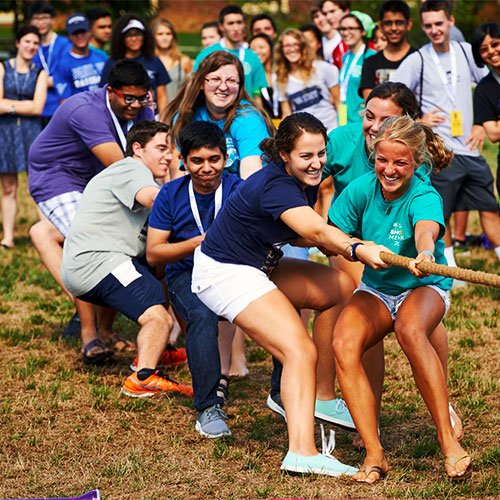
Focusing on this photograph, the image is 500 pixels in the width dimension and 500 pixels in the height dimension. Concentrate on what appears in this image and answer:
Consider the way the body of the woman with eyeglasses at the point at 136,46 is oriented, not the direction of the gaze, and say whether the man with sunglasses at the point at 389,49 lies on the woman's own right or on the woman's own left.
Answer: on the woman's own left

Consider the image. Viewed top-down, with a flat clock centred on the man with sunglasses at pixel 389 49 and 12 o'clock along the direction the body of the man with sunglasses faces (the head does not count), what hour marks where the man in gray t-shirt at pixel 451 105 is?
The man in gray t-shirt is roughly at 11 o'clock from the man with sunglasses.

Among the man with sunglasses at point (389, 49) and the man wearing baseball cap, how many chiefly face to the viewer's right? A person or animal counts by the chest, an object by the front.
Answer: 0

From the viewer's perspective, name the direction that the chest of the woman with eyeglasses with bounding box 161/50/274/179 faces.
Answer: toward the camera

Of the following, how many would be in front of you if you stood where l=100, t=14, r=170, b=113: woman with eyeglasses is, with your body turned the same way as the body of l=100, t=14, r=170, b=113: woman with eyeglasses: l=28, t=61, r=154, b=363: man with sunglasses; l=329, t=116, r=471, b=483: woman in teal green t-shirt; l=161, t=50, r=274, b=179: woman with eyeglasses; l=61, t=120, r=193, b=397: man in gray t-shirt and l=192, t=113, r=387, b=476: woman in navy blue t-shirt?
5

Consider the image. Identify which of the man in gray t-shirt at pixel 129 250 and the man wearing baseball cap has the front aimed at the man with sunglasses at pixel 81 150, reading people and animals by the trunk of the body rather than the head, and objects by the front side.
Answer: the man wearing baseball cap

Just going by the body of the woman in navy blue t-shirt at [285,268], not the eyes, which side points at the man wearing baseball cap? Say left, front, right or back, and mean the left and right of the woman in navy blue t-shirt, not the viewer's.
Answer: left

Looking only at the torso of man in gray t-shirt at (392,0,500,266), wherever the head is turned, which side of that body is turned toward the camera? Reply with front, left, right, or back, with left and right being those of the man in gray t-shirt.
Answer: front

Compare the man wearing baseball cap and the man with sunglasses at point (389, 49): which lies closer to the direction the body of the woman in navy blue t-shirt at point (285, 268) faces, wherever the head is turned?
the man with sunglasses

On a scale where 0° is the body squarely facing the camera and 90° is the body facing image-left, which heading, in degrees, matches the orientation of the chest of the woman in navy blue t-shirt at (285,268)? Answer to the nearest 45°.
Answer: approximately 270°

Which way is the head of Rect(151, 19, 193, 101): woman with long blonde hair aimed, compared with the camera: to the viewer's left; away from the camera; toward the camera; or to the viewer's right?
toward the camera

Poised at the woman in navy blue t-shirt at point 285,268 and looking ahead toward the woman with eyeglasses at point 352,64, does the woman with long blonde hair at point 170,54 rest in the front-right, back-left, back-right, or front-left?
front-left

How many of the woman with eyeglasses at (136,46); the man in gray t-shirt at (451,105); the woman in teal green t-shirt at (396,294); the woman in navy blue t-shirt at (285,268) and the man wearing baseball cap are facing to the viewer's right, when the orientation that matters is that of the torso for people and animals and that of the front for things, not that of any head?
1

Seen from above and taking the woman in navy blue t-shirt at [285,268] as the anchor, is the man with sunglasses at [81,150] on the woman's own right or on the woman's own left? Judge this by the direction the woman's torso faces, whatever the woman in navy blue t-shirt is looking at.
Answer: on the woman's own left

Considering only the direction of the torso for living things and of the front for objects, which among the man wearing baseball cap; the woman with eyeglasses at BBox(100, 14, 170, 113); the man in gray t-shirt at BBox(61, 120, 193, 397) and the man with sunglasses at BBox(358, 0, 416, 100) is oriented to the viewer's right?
the man in gray t-shirt

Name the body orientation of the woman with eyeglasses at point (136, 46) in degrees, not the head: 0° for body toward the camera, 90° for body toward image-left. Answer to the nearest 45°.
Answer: approximately 0°

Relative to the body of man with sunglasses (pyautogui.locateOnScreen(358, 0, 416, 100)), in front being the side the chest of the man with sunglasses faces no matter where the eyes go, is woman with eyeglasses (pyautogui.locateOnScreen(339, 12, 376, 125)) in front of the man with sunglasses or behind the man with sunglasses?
behind

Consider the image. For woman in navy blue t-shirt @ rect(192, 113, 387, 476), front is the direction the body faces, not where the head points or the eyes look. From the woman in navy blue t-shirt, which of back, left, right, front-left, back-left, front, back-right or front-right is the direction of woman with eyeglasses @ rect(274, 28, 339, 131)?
left

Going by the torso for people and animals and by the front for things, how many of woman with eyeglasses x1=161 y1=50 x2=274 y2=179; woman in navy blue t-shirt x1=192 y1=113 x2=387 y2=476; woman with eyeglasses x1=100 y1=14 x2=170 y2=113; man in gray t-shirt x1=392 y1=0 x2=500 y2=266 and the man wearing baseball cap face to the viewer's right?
1
